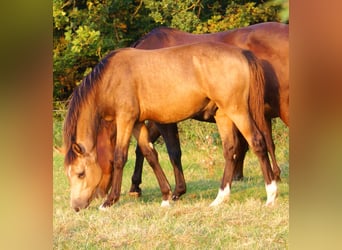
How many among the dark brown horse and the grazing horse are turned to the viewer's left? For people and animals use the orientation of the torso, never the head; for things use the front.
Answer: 2

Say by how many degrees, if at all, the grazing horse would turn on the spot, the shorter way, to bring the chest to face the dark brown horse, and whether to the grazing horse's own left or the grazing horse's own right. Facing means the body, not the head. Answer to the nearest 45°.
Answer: approximately 135° to the grazing horse's own right

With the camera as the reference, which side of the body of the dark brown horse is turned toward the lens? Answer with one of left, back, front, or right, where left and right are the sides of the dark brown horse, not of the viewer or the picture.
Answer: left

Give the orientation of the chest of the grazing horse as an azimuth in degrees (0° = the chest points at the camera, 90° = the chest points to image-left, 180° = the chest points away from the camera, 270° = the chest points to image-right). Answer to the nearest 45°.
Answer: approximately 90°
